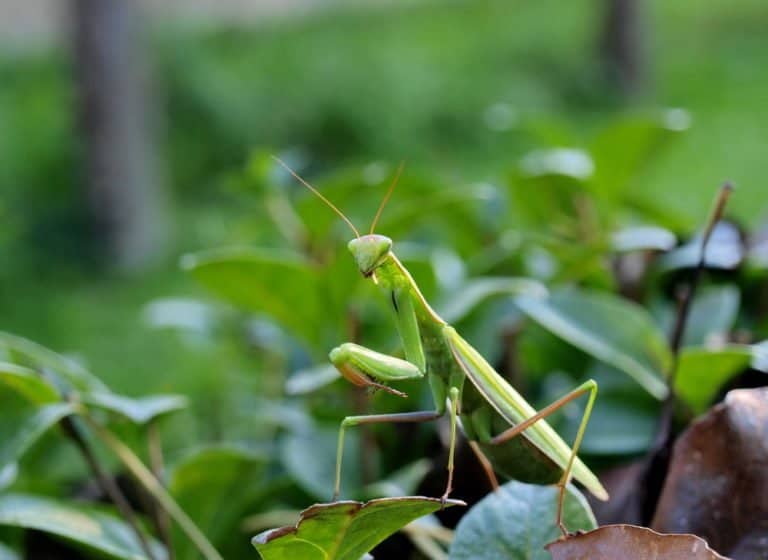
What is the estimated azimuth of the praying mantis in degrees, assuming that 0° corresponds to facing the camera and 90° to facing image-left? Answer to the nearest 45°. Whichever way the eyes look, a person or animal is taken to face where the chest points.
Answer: approximately 90°

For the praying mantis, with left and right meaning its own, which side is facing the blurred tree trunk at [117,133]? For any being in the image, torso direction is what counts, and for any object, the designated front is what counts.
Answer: right

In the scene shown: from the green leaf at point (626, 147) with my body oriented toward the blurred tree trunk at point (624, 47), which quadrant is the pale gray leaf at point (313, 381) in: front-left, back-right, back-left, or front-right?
back-left

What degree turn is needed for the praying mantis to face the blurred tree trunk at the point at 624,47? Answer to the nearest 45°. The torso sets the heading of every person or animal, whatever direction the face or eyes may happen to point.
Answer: approximately 90° to its right
